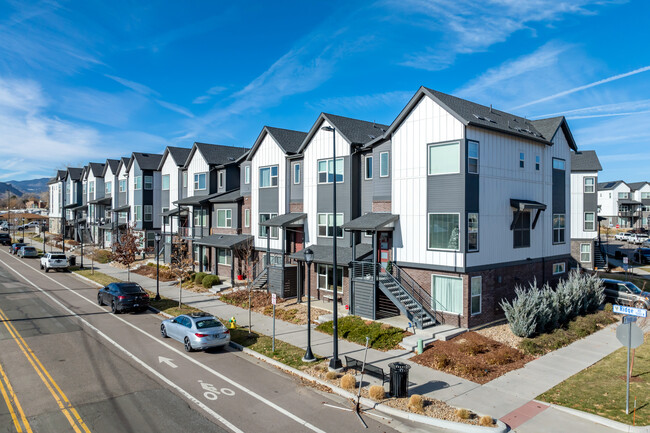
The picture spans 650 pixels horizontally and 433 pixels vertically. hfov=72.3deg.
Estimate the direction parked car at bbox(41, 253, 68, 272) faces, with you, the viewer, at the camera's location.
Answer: facing away from the viewer and to the left of the viewer

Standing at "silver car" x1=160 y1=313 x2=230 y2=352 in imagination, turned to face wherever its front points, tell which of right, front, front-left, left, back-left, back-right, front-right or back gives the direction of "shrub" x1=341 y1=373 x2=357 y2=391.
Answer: back

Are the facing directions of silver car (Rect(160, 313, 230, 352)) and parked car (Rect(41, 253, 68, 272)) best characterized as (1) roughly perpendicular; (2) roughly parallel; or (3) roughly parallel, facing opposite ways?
roughly parallel

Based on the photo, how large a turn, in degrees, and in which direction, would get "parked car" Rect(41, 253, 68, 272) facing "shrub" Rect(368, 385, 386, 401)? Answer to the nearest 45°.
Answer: approximately 135° to its left

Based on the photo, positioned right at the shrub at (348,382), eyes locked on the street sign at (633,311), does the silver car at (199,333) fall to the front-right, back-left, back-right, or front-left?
back-left

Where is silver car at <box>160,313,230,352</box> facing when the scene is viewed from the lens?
facing away from the viewer and to the left of the viewer

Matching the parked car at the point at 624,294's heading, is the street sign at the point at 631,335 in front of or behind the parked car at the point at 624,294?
in front

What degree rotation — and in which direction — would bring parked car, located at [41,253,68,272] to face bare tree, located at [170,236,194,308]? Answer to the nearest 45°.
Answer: approximately 180°

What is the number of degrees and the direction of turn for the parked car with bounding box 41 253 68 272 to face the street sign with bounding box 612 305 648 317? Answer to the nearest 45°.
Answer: approximately 135° to its left

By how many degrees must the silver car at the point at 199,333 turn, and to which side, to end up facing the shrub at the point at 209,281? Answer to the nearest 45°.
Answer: approximately 45° to its right

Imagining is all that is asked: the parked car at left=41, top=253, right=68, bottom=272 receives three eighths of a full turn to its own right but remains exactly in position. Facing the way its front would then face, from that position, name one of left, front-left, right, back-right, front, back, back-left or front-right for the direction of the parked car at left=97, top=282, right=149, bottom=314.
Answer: right

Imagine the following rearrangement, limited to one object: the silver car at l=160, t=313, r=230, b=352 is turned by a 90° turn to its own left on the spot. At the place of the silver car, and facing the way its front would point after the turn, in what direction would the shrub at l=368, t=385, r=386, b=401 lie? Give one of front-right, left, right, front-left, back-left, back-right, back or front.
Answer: left

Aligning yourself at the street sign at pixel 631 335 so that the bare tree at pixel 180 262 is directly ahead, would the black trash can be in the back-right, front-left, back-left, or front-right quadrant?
front-left

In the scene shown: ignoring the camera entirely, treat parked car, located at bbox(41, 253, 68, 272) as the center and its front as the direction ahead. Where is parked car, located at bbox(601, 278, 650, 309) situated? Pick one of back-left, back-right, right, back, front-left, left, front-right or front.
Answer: back

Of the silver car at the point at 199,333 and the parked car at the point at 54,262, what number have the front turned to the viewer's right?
0
